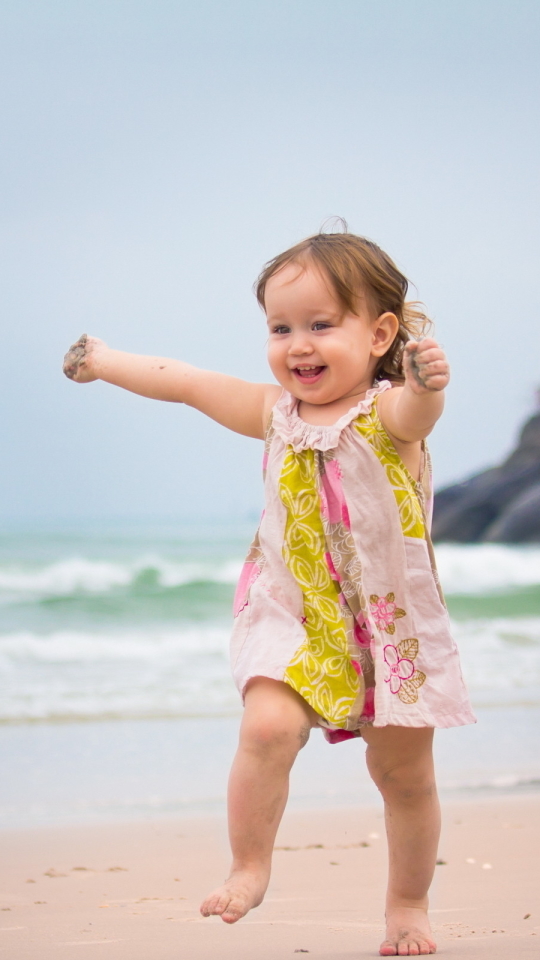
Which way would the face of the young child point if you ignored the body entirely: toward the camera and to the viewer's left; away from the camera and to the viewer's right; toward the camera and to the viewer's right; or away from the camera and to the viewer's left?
toward the camera and to the viewer's left

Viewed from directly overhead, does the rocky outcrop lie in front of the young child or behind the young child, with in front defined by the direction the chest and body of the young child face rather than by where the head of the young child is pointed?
behind

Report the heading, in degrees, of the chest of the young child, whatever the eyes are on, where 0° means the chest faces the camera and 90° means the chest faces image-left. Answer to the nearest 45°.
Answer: approximately 45°
